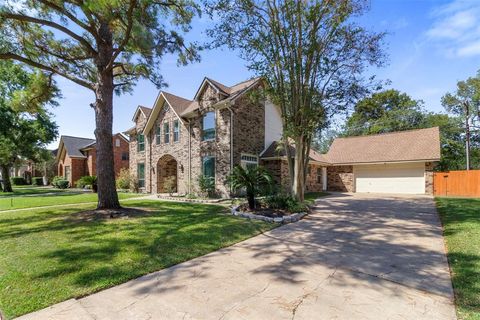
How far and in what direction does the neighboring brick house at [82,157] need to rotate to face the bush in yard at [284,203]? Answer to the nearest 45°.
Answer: approximately 45° to its left

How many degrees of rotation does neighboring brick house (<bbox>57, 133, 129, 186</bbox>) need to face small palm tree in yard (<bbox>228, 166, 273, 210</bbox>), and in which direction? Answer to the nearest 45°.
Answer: approximately 45° to its left

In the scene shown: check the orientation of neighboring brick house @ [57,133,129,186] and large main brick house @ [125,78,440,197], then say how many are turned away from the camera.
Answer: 0

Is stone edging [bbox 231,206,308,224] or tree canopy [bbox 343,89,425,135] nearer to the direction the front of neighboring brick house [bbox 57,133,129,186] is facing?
the stone edging

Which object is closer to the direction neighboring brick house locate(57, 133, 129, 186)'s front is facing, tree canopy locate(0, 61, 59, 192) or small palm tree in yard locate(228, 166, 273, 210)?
the tree canopy

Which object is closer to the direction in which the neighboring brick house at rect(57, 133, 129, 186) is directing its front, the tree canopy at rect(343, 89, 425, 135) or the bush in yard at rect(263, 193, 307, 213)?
the bush in yard

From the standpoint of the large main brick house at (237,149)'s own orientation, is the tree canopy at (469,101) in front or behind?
behind

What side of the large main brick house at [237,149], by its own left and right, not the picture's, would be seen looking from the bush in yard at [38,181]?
right

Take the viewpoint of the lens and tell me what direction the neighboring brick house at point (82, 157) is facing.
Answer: facing the viewer and to the left of the viewer

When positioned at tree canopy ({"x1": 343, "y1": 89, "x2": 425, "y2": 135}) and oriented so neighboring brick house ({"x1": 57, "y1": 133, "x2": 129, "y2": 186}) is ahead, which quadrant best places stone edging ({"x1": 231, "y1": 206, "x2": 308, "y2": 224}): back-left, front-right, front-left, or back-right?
front-left

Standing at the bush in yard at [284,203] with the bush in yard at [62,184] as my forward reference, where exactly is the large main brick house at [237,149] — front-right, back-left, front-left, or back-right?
front-right
